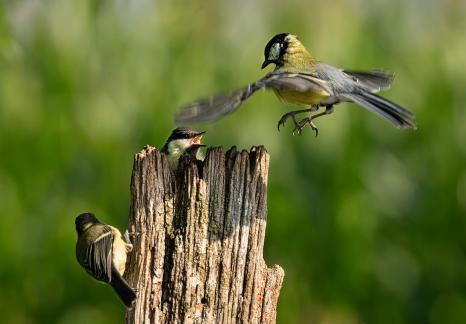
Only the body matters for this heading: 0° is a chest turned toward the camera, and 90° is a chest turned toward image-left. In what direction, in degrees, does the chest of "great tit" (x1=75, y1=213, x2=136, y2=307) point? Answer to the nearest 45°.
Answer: approximately 225°

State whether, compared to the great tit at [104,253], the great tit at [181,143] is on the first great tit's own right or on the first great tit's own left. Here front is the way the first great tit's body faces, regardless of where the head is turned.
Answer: on the first great tit's own right

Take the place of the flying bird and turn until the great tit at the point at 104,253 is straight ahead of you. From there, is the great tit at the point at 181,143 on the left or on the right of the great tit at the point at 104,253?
right
